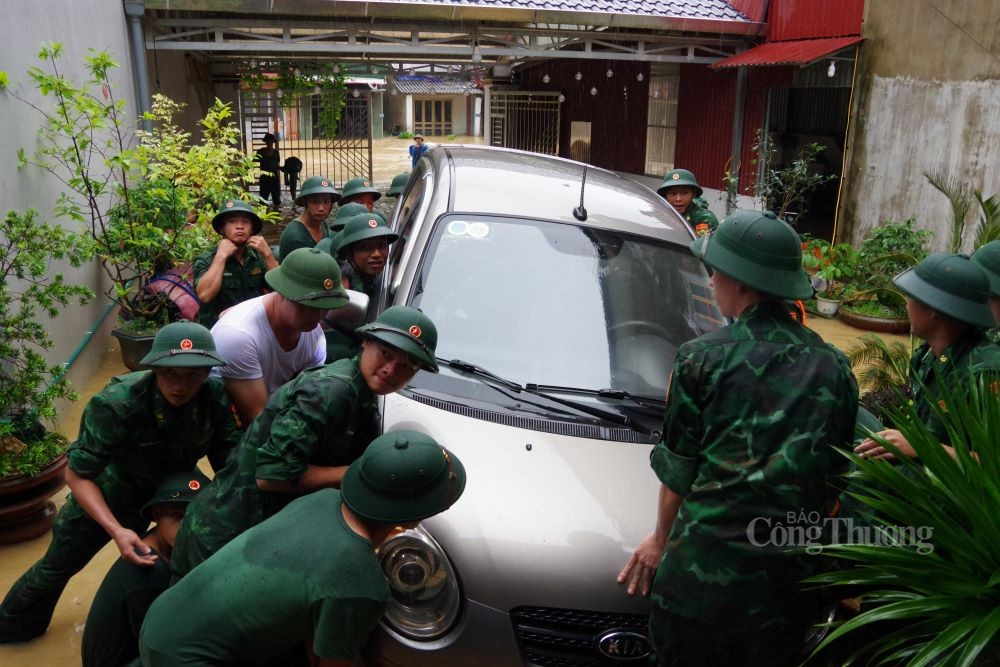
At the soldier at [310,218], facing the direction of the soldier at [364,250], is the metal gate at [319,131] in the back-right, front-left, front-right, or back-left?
back-left

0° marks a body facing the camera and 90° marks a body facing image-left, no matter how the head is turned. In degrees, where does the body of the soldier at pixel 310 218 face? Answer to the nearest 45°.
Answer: approximately 315°

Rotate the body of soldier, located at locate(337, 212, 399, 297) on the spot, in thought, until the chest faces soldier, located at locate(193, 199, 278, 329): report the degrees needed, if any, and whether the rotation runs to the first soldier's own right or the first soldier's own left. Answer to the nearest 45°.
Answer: approximately 135° to the first soldier's own right

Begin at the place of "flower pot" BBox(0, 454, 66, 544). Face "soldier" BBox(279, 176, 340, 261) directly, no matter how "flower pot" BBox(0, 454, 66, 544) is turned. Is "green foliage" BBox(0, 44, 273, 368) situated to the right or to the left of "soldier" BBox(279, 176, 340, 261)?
left

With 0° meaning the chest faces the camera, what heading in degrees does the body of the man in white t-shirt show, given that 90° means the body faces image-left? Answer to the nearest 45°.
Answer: approximately 315°

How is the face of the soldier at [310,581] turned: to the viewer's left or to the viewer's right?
to the viewer's right

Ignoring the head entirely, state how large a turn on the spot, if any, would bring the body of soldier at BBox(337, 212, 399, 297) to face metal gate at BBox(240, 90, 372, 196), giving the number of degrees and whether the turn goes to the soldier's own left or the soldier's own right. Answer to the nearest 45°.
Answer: approximately 135° to the soldier's own left

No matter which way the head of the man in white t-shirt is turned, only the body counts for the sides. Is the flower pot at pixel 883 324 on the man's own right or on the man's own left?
on the man's own left

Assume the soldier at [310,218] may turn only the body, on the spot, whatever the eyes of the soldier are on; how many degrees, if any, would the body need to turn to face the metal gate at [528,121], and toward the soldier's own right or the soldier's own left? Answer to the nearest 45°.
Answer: approximately 135° to the soldier's own left

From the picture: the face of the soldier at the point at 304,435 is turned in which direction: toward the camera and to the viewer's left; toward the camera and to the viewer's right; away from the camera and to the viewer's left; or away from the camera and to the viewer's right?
toward the camera and to the viewer's right
